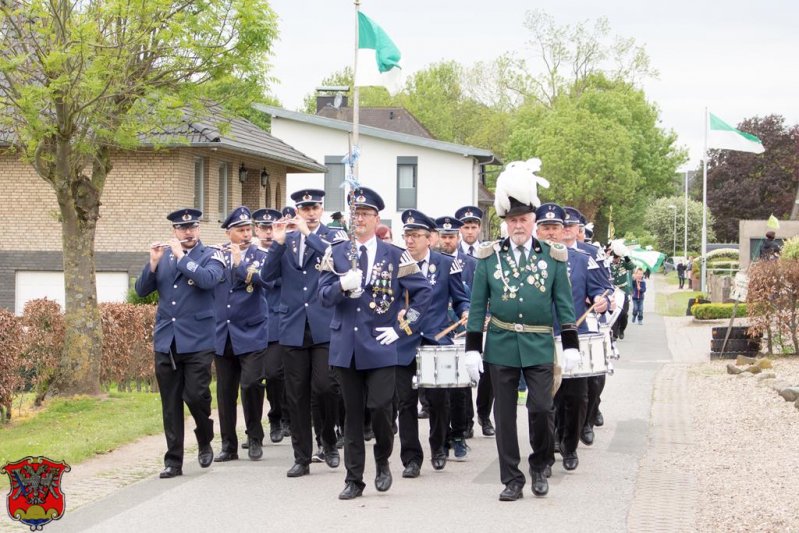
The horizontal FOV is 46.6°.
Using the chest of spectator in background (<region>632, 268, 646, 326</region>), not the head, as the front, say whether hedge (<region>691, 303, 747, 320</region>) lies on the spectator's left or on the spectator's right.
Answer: on the spectator's left

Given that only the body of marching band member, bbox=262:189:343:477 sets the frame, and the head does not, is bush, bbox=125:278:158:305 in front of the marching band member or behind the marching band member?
behind

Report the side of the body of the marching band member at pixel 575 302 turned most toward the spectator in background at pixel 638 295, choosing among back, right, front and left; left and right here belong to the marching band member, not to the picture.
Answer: back

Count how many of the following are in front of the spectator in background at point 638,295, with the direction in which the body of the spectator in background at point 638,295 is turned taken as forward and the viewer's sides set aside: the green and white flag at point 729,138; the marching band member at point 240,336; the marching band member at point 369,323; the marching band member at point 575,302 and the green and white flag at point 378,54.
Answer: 4

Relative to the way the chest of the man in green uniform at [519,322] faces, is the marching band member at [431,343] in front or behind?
behind

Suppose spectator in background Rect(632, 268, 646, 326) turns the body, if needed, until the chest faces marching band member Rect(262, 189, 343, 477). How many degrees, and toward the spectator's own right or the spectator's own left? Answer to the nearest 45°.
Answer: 0° — they already face them

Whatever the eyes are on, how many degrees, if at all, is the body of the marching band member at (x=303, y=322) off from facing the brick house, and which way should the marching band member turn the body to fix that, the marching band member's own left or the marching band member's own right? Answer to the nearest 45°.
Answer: approximately 180°

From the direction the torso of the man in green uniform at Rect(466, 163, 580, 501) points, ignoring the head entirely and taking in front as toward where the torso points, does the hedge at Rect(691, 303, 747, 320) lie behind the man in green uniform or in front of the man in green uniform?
behind

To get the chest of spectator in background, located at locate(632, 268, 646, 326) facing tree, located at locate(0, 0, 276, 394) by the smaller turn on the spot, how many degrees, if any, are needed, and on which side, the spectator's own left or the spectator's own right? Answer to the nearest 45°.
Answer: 0° — they already face it
